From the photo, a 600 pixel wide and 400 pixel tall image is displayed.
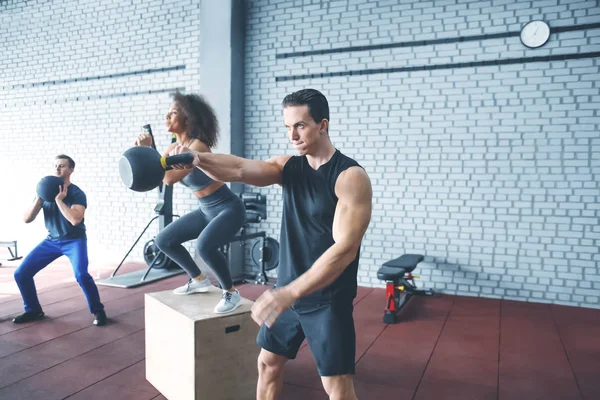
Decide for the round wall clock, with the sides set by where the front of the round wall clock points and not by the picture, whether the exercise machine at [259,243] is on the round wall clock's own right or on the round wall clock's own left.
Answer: on the round wall clock's own right

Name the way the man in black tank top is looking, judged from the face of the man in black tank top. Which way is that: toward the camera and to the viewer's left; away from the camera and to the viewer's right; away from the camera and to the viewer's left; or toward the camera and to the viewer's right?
toward the camera and to the viewer's left

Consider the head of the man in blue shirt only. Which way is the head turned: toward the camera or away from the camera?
toward the camera

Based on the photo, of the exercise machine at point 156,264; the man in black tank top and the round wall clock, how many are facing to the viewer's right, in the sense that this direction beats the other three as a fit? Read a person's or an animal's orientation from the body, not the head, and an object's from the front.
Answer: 0

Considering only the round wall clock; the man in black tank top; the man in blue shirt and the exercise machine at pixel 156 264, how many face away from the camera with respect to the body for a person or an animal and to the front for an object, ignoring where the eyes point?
0

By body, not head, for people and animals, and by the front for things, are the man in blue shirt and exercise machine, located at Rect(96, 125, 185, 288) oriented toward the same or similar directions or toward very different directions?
same or similar directions

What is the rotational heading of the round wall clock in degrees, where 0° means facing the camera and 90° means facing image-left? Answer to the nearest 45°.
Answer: approximately 0°

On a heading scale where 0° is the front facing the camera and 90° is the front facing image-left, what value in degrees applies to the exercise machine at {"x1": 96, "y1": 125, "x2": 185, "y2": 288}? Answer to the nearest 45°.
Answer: approximately 45°

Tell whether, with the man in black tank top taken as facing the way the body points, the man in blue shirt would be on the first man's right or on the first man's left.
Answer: on the first man's right

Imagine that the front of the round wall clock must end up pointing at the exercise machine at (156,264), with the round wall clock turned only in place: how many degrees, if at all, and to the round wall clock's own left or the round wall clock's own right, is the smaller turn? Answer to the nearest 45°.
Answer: approximately 90° to the round wall clock's own right

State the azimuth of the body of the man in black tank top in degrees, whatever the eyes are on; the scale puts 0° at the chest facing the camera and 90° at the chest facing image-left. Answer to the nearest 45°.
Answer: approximately 45°

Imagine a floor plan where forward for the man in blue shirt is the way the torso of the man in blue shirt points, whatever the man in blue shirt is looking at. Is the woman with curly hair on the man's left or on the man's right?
on the man's left
